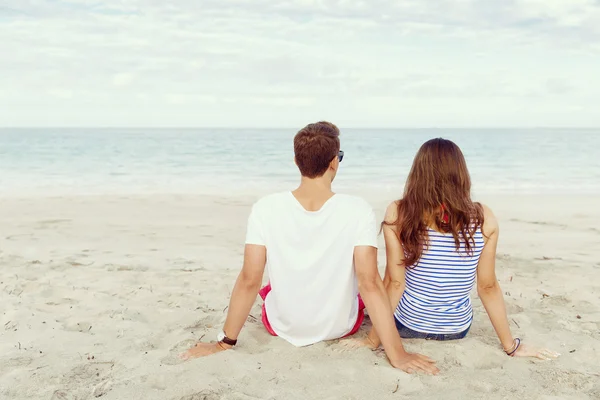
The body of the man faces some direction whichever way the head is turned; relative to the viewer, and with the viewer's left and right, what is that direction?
facing away from the viewer

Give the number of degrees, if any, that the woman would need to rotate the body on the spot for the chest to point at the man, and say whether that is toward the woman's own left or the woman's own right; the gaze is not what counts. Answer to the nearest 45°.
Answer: approximately 90° to the woman's own left

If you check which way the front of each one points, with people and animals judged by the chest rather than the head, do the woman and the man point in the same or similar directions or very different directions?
same or similar directions

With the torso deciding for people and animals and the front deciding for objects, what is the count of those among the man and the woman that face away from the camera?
2

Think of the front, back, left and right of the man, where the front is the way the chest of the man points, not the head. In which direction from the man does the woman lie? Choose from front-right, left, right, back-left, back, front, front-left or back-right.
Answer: right

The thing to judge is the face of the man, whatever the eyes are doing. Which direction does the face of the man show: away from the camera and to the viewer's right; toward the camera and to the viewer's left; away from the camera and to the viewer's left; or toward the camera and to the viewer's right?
away from the camera and to the viewer's right

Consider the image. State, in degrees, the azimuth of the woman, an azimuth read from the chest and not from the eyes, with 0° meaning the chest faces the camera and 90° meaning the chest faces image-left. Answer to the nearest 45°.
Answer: approximately 180°

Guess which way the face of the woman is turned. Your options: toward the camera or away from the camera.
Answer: away from the camera
